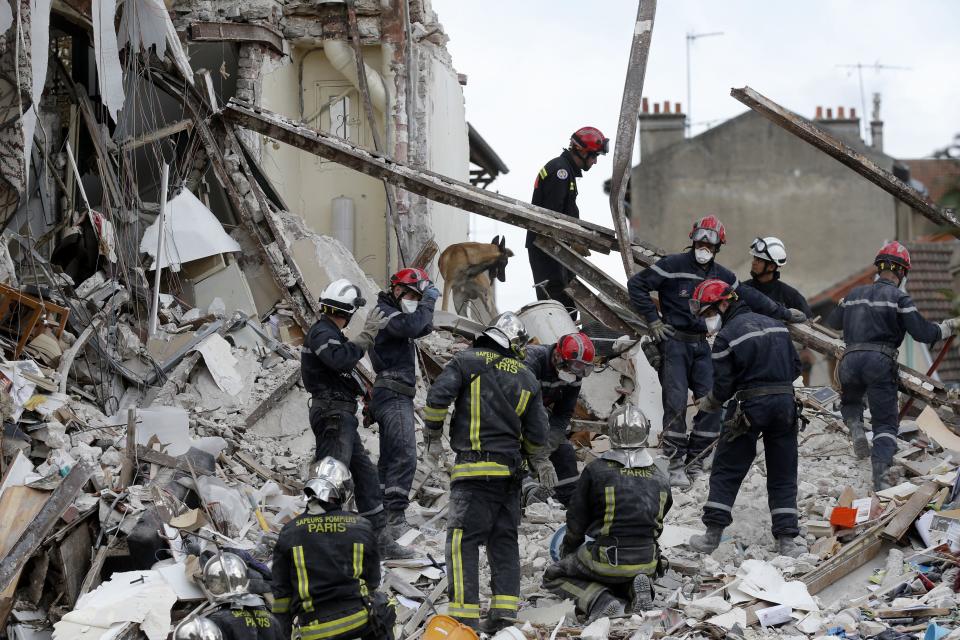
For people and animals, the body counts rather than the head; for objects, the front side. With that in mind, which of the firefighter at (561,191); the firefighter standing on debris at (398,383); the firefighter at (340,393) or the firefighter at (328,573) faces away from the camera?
the firefighter at (328,573)

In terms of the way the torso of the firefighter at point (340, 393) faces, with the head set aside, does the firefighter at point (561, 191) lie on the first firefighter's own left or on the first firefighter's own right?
on the first firefighter's own left

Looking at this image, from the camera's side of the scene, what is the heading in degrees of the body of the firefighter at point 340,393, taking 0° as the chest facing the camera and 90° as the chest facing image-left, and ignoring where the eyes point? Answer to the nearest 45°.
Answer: approximately 270°

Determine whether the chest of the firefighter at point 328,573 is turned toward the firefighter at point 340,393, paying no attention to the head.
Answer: yes

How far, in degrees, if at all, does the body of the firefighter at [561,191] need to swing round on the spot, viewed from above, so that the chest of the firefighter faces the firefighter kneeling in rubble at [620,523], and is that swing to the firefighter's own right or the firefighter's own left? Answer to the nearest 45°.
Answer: approximately 90° to the firefighter's own right

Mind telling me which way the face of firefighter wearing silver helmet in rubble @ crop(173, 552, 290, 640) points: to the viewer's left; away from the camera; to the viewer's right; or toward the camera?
away from the camera

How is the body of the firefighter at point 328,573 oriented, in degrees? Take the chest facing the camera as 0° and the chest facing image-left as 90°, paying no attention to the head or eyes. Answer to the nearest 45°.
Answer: approximately 180°

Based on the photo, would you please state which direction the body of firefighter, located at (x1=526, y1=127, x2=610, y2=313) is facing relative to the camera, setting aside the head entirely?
to the viewer's right

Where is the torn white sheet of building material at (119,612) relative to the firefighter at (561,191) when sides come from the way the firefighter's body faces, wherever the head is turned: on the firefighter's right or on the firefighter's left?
on the firefighter's right

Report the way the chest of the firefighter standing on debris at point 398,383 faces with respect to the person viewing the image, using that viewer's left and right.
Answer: facing the viewer and to the right of the viewer

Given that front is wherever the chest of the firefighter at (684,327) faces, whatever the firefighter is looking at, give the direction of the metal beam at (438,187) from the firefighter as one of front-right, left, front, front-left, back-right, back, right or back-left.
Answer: back-right
